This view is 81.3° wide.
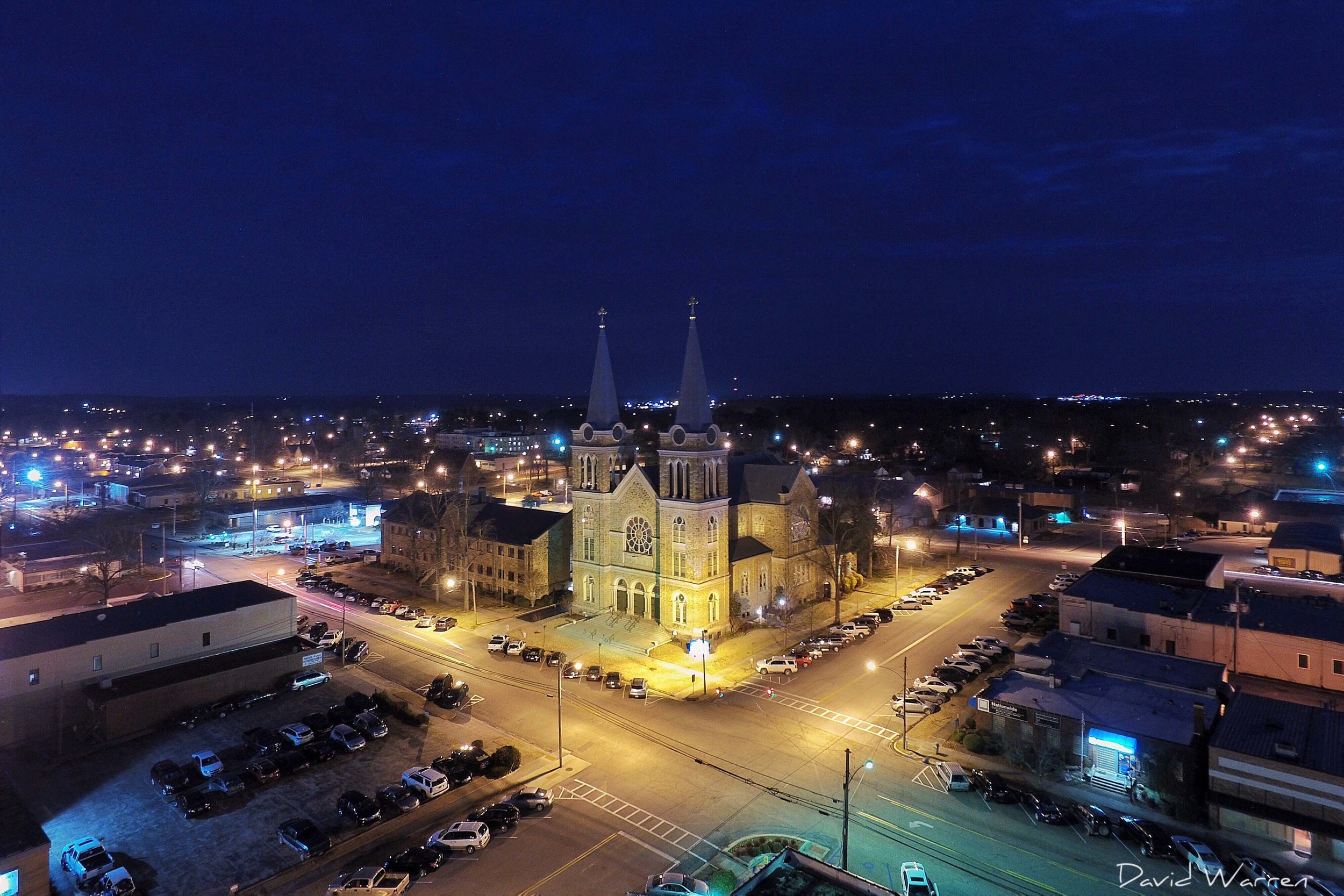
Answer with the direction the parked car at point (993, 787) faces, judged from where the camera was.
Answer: facing away from the viewer and to the left of the viewer

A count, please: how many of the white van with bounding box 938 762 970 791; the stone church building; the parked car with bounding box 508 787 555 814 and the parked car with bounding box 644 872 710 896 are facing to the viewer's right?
1

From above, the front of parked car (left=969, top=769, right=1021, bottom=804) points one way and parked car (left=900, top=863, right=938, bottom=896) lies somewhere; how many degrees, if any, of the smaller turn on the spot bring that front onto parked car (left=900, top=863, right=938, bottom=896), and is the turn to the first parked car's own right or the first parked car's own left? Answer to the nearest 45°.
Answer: approximately 135° to the first parked car's own left

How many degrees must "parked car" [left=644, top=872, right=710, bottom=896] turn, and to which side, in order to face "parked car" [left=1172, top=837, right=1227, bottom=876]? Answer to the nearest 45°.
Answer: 0° — it already faces it

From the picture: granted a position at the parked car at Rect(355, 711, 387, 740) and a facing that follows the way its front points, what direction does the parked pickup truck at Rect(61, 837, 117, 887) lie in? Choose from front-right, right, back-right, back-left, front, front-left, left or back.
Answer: right

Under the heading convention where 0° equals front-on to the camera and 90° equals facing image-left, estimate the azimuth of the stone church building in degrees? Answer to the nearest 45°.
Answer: approximately 45°

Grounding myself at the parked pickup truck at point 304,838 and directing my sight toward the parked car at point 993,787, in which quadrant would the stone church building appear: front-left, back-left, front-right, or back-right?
front-left

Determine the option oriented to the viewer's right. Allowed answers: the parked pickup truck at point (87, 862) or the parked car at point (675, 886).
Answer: the parked car at point (675, 886)

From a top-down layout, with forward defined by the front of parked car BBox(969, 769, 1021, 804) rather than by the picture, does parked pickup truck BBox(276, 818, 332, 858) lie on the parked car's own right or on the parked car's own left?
on the parked car's own left

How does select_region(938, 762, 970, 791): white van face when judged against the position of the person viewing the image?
facing away from the viewer and to the left of the viewer
